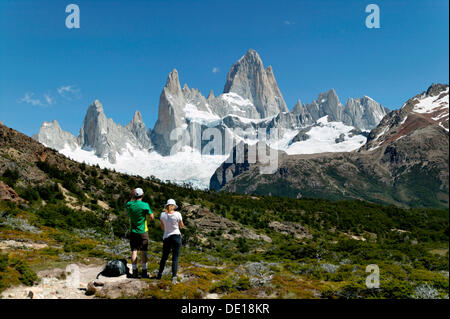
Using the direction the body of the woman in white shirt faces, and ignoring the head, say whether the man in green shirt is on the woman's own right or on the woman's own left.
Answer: on the woman's own left

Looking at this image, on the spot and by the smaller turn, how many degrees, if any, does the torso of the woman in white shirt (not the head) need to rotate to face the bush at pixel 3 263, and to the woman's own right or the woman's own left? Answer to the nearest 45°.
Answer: approximately 90° to the woman's own left

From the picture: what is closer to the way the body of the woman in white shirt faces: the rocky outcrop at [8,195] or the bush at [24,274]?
the rocky outcrop

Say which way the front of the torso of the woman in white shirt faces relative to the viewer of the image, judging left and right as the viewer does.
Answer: facing away from the viewer

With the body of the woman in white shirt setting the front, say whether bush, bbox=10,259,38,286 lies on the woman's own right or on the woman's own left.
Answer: on the woman's own left
